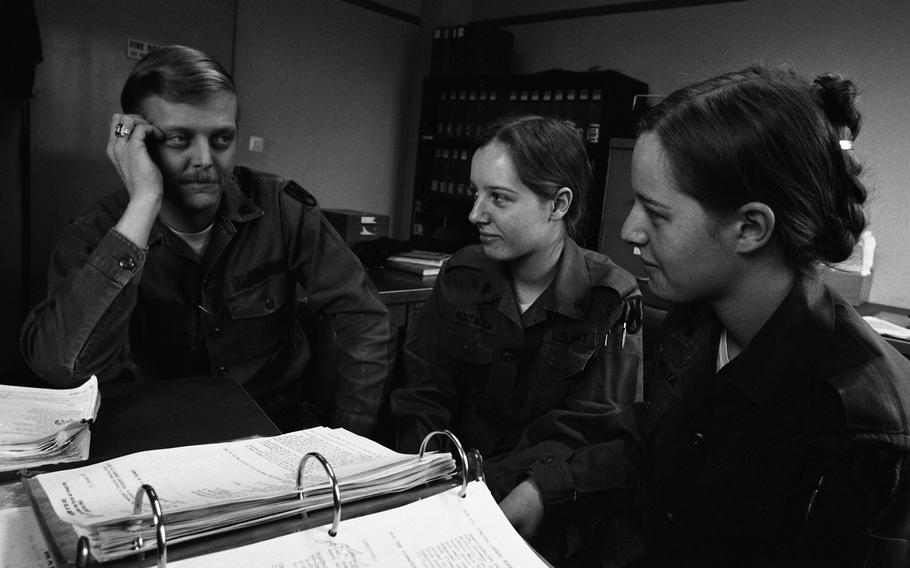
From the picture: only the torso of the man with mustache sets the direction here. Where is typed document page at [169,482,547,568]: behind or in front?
in front

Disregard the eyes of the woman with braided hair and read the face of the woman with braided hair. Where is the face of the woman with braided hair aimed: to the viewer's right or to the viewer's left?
to the viewer's left

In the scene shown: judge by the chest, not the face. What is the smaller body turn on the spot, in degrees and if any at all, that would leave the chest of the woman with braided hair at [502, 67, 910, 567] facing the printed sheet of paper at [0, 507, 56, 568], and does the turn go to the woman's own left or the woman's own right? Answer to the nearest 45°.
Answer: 0° — they already face it

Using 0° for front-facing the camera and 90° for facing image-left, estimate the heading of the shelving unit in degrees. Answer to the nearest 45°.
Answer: approximately 0°

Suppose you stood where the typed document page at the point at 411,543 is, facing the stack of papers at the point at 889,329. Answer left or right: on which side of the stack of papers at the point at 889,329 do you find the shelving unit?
left

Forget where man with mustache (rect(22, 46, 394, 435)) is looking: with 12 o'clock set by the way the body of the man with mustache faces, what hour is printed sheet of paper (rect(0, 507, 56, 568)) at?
The printed sheet of paper is roughly at 12 o'clock from the man with mustache.

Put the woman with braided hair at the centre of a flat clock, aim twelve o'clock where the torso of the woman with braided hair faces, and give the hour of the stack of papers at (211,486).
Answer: The stack of papers is roughly at 12 o'clock from the woman with braided hair.

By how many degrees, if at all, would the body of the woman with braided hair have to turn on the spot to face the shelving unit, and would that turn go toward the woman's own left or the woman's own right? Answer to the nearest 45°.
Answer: approximately 90° to the woman's own right

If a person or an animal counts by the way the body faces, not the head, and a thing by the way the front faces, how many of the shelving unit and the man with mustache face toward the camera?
2

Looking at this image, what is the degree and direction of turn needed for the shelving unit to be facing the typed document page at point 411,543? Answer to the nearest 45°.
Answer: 0° — it already faces it
